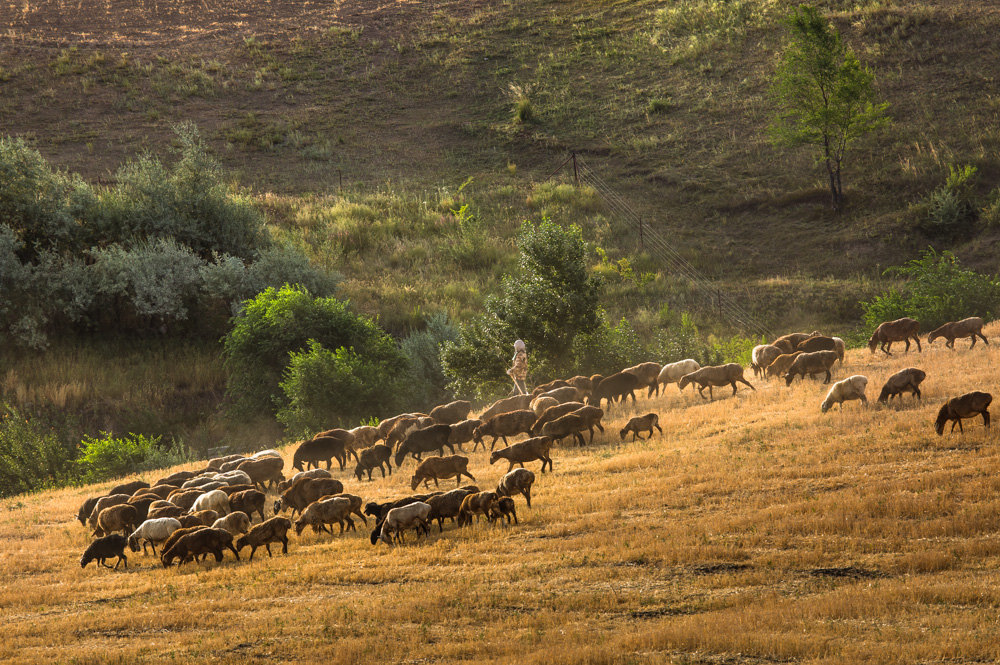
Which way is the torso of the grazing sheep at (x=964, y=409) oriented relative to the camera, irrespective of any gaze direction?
to the viewer's left

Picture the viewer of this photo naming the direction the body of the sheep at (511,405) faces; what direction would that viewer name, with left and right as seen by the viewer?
facing to the left of the viewer

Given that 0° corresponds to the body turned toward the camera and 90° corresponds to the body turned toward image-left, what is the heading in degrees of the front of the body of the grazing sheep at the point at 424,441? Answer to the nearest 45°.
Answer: approximately 90°

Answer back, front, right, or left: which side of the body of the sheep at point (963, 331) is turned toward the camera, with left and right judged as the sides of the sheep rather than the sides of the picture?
left

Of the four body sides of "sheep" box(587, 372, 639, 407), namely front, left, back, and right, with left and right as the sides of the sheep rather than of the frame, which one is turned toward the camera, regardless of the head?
left

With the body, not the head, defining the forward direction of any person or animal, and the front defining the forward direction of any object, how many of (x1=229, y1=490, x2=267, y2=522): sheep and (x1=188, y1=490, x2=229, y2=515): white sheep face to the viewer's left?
2

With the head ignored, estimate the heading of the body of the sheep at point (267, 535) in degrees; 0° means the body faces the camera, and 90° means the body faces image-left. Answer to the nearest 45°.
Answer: approximately 90°
